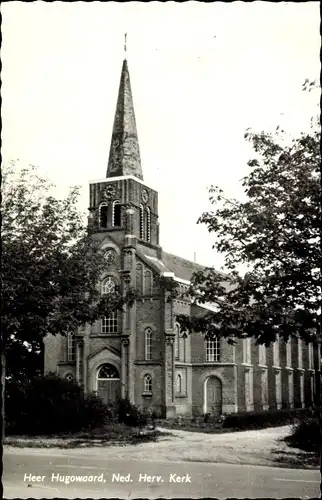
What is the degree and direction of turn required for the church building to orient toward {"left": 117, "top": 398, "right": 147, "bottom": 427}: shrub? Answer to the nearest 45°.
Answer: approximately 45° to its left

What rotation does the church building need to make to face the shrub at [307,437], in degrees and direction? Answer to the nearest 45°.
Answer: approximately 45° to its left

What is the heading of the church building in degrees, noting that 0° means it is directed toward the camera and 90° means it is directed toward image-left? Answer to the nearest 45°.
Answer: approximately 45°

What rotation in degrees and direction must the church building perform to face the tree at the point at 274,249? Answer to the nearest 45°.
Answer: approximately 45° to its left
